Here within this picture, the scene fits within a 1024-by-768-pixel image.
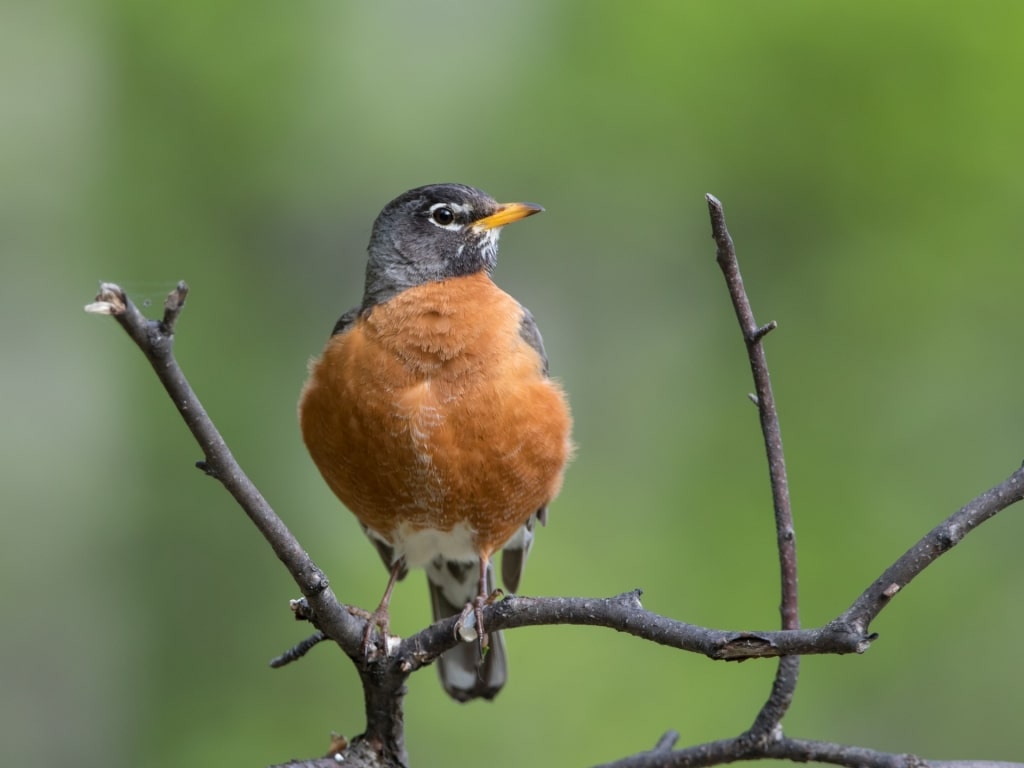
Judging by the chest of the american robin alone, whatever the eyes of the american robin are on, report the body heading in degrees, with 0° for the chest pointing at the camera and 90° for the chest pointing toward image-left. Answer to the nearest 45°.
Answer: approximately 0°
